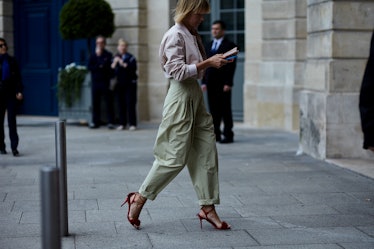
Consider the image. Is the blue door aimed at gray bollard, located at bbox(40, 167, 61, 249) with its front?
yes

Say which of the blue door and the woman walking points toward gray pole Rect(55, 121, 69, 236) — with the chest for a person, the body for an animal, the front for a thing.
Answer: the blue door

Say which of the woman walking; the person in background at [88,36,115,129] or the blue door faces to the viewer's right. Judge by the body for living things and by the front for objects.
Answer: the woman walking

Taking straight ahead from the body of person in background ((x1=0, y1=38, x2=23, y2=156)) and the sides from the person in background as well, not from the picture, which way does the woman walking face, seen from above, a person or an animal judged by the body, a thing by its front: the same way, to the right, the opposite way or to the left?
to the left

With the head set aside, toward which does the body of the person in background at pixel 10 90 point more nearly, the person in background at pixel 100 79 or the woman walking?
the woman walking

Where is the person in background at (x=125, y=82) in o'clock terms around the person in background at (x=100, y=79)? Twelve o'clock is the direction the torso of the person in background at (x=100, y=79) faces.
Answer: the person in background at (x=125, y=82) is roughly at 10 o'clock from the person in background at (x=100, y=79).

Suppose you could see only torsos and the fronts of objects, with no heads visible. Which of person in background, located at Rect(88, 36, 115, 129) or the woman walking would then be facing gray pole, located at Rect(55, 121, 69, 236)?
the person in background

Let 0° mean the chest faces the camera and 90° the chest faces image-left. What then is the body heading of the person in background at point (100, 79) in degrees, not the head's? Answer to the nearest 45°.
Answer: approximately 0°

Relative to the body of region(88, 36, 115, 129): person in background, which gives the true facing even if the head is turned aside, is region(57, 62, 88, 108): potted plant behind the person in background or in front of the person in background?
behind

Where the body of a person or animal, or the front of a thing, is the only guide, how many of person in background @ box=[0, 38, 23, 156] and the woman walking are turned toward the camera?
1

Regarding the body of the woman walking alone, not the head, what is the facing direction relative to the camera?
to the viewer's right
